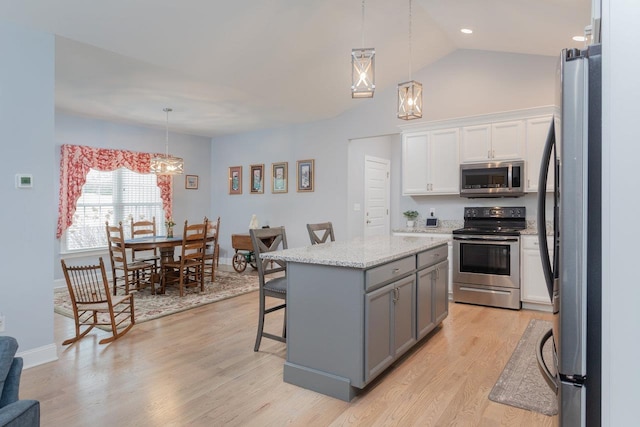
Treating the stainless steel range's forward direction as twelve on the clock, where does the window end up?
The window is roughly at 3 o'clock from the stainless steel range.

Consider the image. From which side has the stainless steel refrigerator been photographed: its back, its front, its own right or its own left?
left

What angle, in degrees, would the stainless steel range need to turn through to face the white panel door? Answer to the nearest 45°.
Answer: approximately 135° to its right

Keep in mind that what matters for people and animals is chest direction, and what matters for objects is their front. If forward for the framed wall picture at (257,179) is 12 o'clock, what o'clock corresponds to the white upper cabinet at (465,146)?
The white upper cabinet is roughly at 9 o'clock from the framed wall picture.

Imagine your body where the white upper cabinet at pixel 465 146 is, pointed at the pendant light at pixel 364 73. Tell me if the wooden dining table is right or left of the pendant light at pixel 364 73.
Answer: right

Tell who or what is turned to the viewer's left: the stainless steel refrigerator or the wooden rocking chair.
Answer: the stainless steel refrigerator

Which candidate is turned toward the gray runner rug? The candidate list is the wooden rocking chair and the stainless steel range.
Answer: the stainless steel range
